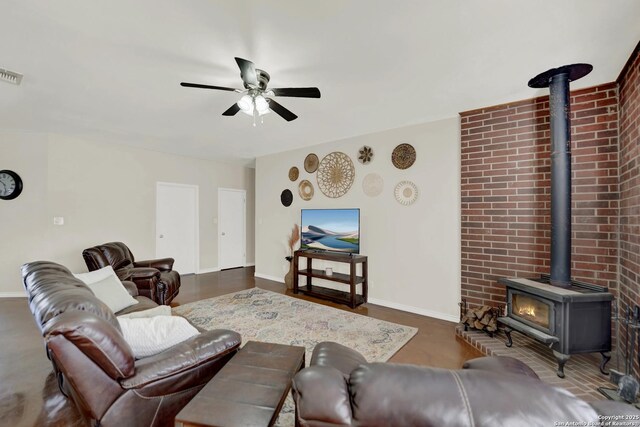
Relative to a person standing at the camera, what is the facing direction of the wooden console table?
facing the viewer and to the left of the viewer

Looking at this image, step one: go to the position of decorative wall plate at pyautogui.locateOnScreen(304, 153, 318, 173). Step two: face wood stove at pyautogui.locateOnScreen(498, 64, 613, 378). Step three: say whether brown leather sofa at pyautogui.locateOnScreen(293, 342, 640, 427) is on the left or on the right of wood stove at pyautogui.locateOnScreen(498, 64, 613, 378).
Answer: right

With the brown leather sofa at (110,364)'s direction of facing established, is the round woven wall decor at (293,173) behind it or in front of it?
in front

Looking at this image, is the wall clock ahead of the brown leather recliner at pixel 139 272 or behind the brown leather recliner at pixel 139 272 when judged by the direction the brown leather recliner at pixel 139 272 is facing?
behind

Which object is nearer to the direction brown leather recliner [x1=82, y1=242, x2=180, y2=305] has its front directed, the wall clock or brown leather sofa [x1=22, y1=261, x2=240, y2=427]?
the brown leather sofa

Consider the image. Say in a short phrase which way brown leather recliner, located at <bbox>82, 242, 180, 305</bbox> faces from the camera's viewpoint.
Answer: facing the viewer and to the right of the viewer

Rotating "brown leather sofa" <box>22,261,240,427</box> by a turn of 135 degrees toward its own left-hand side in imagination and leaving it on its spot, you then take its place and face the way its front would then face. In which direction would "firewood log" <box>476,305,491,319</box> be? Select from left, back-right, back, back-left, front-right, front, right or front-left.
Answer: back

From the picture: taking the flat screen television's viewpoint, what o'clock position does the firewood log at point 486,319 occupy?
The firewood log is roughly at 9 o'clock from the flat screen television.

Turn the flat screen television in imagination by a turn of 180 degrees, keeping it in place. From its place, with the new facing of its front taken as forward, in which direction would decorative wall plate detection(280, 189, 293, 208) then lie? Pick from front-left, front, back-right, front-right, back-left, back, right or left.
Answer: left

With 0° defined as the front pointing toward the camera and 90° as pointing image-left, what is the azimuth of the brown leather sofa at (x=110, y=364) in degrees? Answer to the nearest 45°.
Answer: approximately 225°

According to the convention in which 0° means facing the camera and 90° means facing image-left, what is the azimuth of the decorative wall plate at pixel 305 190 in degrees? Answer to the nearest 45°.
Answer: approximately 45°

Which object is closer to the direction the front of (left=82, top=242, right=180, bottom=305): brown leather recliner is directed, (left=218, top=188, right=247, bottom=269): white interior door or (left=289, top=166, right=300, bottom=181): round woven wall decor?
the round woven wall decor

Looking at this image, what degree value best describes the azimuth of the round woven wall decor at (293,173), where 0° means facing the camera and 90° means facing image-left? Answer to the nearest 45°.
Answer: approximately 45°

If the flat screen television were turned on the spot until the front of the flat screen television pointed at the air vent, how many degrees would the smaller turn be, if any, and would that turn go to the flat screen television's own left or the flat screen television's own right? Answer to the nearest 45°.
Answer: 0° — it already faces it

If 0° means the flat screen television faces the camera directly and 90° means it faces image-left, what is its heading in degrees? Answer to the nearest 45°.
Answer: approximately 45°

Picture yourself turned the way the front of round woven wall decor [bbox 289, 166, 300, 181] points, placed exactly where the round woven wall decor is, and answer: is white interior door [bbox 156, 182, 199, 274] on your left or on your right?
on your right

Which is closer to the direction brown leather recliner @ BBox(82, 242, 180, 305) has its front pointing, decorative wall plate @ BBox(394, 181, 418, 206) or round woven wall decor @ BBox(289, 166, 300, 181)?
the decorative wall plate

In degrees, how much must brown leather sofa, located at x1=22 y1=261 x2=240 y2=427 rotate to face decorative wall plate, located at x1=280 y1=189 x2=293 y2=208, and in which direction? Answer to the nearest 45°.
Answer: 0° — it already faces it
